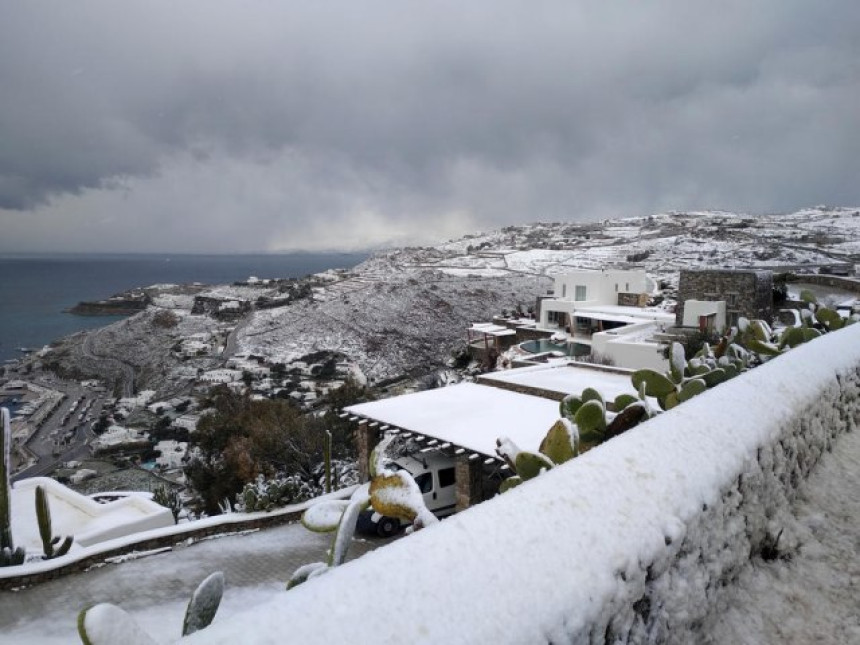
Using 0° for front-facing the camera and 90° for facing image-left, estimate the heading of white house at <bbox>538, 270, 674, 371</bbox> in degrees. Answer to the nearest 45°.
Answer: approximately 45°

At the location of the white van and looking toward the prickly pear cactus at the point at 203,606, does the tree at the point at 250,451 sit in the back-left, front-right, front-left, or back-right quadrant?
back-right

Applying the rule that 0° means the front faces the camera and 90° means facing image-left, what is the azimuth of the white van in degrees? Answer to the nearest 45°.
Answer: approximately 45°

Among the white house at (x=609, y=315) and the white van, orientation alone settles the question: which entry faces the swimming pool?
the white house

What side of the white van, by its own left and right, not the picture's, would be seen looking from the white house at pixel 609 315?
back
